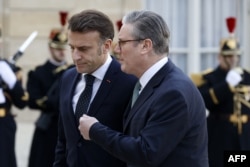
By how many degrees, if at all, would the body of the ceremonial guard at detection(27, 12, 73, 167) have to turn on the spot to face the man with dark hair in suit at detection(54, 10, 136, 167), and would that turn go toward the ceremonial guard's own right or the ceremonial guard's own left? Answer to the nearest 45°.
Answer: approximately 45° to the ceremonial guard's own right

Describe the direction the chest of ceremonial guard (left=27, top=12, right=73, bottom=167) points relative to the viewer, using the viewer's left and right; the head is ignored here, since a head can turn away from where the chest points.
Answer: facing the viewer and to the right of the viewer

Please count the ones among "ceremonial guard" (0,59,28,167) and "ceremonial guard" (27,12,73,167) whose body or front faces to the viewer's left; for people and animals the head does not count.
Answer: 0

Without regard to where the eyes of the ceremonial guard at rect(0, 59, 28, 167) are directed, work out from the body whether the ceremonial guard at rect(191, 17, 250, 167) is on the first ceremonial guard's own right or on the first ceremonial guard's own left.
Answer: on the first ceremonial guard's own left

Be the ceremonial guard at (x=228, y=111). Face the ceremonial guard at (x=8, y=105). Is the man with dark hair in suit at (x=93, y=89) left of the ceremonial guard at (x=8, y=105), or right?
left

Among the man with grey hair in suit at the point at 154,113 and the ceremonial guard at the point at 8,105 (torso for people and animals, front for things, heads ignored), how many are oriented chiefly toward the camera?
1

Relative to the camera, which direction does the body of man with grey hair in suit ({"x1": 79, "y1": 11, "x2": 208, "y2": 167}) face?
to the viewer's left

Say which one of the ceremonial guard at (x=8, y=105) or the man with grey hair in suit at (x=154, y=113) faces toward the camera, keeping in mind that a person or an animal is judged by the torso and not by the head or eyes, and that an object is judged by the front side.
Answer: the ceremonial guard

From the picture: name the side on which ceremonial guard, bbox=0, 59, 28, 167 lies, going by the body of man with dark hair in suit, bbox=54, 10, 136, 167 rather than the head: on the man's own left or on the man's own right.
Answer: on the man's own right

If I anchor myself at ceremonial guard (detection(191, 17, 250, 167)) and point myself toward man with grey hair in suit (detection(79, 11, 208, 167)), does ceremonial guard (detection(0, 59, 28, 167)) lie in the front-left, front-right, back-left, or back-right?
front-right

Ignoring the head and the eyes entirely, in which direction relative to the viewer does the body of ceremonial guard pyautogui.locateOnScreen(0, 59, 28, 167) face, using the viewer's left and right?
facing the viewer
